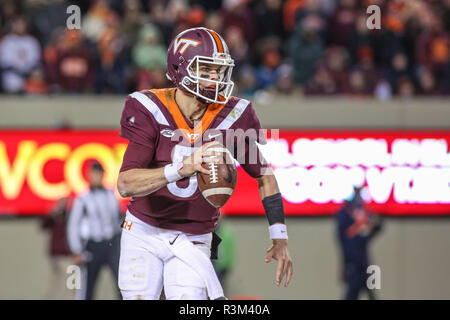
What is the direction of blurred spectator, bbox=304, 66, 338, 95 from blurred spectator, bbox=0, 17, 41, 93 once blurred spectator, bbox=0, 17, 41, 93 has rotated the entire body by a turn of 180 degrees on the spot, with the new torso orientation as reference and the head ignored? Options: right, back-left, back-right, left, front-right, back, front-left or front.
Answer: right

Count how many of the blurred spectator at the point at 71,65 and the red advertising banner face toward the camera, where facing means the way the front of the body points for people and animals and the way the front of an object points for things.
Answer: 2

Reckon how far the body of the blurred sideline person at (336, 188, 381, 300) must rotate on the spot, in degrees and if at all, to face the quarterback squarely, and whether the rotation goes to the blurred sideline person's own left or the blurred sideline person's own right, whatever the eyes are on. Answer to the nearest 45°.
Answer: approximately 45° to the blurred sideline person's own right

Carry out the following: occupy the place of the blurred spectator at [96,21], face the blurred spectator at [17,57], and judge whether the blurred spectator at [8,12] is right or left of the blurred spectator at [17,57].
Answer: right

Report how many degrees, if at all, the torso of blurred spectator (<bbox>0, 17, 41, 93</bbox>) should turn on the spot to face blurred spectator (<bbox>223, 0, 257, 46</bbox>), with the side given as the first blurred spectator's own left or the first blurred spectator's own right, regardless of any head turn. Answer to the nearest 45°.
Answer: approximately 90° to the first blurred spectator's own left

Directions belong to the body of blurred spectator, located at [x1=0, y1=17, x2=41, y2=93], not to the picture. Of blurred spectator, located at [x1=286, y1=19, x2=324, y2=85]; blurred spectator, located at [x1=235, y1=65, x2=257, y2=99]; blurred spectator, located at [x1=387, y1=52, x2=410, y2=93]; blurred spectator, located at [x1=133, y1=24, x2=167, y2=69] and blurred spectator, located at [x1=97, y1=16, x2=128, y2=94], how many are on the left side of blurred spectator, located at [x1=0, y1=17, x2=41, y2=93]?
5

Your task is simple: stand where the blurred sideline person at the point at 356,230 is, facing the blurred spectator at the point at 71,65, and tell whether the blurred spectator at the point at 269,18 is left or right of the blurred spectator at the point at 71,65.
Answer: right

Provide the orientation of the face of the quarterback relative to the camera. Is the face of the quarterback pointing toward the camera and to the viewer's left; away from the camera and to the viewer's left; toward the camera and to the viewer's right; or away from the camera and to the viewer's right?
toward the camera and to the viewer's right

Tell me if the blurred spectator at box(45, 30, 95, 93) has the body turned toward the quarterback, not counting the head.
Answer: yes

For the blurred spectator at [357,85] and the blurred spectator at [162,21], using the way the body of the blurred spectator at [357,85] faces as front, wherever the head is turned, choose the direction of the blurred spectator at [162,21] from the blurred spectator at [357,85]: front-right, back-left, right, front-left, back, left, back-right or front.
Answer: right

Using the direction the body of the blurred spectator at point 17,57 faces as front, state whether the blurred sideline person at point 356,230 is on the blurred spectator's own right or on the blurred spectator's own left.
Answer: on the blurred spectator's own left

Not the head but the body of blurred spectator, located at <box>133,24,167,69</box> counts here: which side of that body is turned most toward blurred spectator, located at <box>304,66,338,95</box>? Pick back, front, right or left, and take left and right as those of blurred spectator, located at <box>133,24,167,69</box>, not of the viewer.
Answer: left

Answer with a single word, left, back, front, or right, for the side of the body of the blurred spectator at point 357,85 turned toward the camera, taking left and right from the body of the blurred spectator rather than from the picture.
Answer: front

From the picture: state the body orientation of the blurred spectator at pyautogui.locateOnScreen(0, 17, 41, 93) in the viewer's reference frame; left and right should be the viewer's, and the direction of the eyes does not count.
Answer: facing the viewer

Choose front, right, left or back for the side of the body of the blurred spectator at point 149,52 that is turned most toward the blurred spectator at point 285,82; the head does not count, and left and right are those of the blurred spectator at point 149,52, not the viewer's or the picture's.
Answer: left
